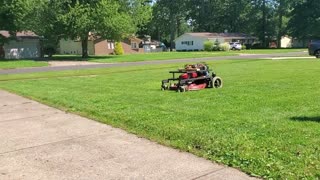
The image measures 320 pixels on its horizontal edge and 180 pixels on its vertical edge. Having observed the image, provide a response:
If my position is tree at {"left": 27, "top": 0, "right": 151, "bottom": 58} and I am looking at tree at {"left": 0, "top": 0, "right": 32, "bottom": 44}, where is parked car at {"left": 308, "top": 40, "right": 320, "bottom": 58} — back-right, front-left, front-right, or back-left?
back-left

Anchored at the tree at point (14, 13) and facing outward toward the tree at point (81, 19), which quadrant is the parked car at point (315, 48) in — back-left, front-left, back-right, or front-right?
front-right

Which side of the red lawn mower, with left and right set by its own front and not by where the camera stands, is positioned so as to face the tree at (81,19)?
right

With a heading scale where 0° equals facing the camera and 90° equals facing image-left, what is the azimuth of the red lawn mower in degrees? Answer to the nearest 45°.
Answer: approximately 45°

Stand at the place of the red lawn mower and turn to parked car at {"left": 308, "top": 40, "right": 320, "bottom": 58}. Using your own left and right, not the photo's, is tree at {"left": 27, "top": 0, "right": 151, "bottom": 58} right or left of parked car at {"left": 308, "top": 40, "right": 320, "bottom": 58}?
left

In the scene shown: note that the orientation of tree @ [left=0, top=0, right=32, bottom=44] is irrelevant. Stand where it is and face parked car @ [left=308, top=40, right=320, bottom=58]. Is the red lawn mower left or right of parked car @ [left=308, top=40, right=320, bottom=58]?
right

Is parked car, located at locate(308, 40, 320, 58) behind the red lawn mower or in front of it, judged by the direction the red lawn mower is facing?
behind

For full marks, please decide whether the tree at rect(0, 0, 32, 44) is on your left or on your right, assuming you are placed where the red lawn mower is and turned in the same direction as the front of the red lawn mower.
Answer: on your right
